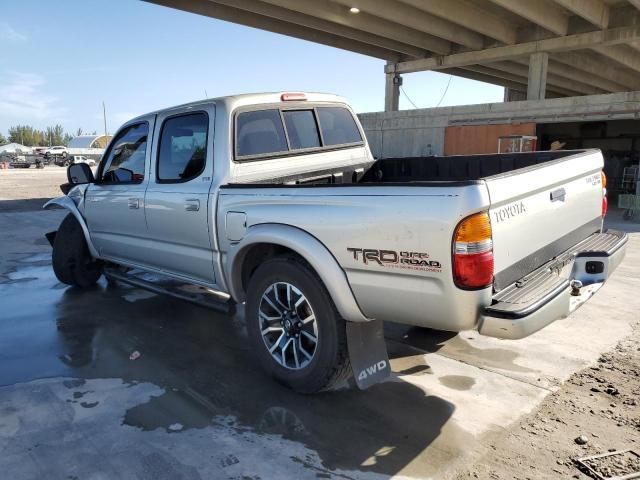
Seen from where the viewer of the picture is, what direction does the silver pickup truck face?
facing away from the viewer and to the left of the viewer

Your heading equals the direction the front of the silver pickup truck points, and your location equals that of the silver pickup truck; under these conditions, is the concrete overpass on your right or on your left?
on your right

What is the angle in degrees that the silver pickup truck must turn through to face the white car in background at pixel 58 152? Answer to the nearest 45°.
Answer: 0° — it already faces it

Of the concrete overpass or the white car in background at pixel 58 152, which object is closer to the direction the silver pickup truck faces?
the white car in background
